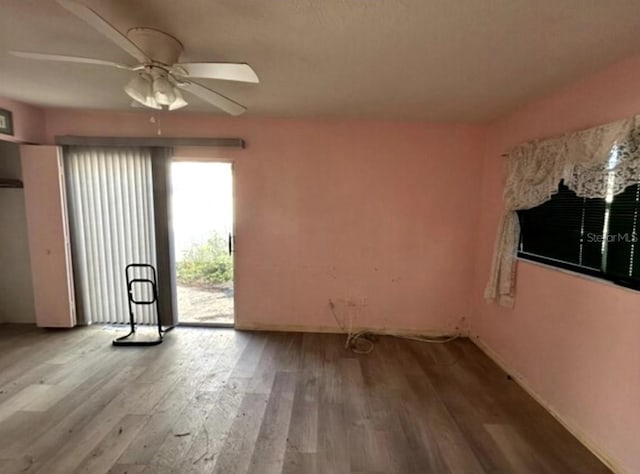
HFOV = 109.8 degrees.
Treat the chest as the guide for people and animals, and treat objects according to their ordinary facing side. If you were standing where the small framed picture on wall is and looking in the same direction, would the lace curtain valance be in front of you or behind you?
in front

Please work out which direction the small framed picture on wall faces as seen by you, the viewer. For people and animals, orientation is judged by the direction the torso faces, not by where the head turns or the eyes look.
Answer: facing the viewer and to the right of the viewer

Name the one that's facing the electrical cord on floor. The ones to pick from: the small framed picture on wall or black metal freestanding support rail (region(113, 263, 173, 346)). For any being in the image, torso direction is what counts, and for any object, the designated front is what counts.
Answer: the small framed picture on wall

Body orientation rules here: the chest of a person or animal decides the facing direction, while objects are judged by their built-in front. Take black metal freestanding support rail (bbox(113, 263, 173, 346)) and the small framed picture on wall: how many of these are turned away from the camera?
0

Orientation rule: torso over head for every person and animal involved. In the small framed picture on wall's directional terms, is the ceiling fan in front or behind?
in front

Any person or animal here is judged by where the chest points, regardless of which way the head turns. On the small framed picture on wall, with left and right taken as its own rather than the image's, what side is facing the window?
front

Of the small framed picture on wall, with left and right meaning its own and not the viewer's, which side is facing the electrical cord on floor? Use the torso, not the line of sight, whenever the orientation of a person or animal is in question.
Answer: front
